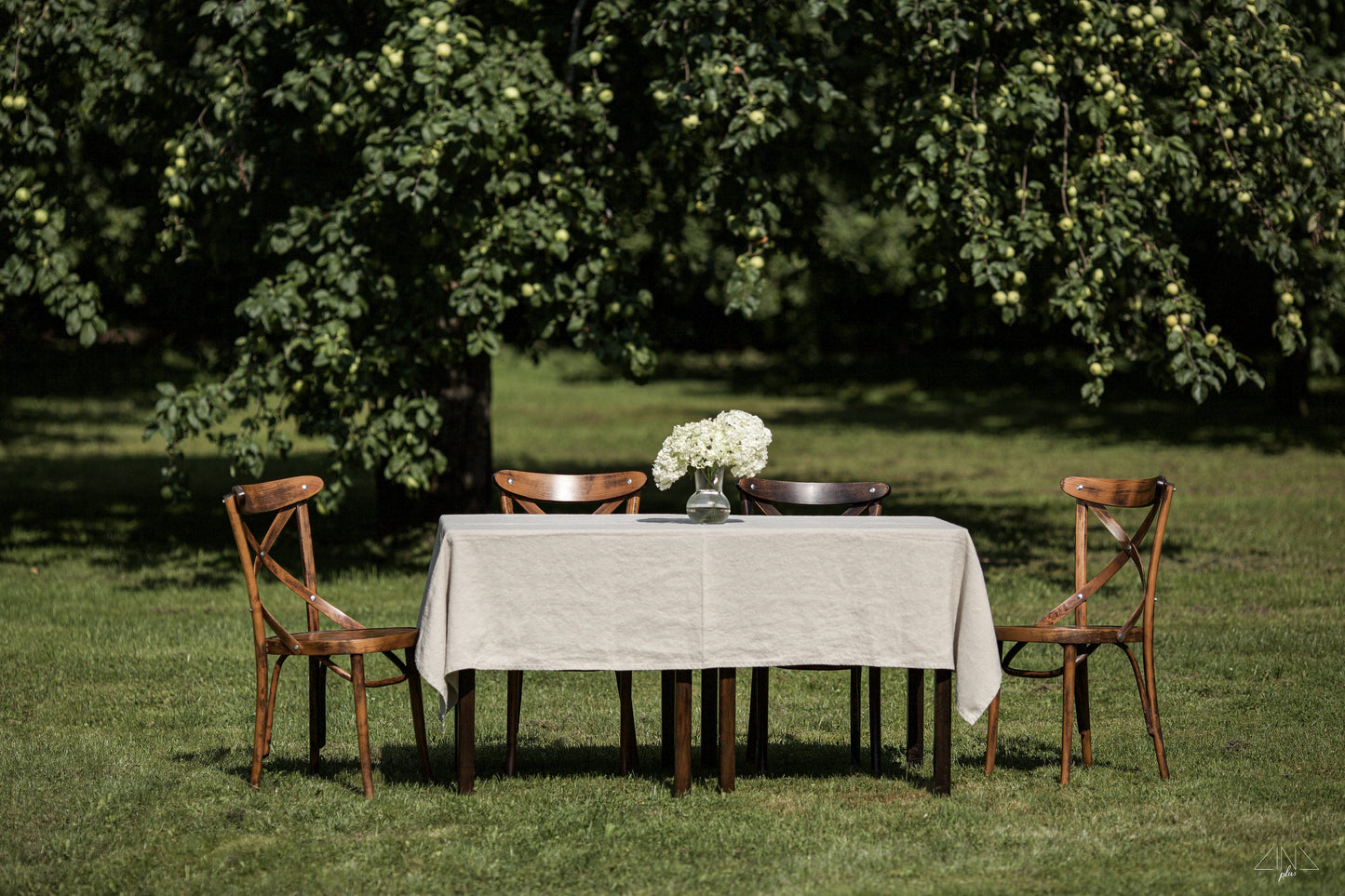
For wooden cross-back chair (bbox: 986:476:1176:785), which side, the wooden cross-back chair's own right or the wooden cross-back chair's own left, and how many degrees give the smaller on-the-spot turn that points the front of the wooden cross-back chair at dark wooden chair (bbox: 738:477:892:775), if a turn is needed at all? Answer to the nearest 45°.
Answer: approximately 45° to the wooden cross-back chair's own right

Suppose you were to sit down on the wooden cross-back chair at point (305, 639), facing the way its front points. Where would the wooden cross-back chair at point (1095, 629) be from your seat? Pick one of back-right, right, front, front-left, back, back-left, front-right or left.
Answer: front-left

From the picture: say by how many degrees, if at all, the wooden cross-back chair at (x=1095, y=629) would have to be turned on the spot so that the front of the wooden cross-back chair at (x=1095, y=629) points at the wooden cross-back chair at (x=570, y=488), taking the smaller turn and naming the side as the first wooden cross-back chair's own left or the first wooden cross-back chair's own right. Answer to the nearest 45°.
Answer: approximately 45° to the first wooden cross-back chair's own right

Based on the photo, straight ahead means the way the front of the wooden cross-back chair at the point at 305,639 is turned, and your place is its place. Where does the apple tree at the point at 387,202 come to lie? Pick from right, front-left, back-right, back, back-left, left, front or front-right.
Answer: back-left

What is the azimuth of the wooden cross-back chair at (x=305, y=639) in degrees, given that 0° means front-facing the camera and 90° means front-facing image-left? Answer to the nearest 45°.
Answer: approximately 315°

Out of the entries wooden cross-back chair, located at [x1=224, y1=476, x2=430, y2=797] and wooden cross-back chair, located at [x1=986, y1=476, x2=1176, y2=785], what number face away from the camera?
0

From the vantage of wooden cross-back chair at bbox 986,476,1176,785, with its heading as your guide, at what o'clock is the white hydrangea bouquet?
The white hydrangea bouquet is roughly at 1 o'clock from the wooden cross-back chair.

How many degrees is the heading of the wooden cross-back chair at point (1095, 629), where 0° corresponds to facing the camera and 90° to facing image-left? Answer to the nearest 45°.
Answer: approximately 45°

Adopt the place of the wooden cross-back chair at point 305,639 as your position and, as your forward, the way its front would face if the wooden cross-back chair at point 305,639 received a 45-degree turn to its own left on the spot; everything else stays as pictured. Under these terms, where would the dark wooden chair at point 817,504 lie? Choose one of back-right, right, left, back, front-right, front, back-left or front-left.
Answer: front

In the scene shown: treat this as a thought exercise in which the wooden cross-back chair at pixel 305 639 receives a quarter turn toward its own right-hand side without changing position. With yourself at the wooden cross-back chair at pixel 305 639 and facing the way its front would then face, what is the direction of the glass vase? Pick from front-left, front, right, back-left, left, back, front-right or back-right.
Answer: back-left

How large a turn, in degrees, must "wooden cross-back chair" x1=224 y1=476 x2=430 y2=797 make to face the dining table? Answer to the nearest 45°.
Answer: approximately 45° to its left

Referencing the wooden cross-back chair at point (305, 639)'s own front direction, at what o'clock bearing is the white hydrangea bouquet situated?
The white hydrangea bouquet is roughly at 11 o'clock from the wooden cross-back chair.

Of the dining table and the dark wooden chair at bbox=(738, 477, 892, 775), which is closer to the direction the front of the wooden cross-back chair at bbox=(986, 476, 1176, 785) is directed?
the dining table

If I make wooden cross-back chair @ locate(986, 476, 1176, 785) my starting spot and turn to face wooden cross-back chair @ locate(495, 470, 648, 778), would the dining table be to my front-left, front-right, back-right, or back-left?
front-left

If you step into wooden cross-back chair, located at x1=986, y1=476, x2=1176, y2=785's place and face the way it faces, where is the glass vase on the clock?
The glass vase is roughly at 1 o'clock from the wooden cross-back chair.
